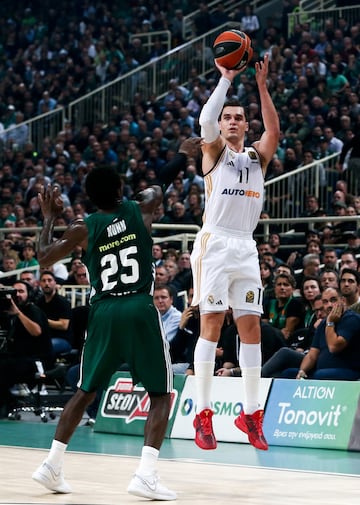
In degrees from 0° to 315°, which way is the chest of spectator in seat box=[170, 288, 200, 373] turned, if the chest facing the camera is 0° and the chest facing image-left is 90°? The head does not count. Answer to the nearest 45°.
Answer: approximately 45°

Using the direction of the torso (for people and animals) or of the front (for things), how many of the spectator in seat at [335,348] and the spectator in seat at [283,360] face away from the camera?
0

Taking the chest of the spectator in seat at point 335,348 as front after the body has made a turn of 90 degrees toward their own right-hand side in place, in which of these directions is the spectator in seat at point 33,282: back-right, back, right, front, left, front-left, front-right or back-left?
front

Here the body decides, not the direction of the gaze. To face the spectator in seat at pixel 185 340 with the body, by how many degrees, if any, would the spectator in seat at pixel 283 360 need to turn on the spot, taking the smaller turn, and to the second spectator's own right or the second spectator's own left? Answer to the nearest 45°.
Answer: approximately 90° to the second spectator's own right

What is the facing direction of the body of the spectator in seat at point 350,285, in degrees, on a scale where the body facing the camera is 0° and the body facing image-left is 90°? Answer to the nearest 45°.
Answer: approximately 45°

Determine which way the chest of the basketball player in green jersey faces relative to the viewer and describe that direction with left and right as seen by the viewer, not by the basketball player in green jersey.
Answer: facing away from the viewer

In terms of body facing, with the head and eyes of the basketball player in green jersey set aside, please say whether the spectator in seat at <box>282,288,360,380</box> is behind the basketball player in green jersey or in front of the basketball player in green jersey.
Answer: in front

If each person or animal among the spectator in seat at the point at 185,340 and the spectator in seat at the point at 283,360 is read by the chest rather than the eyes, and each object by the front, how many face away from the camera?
0

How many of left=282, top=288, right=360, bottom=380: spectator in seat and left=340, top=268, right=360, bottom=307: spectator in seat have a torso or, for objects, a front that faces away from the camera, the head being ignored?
0

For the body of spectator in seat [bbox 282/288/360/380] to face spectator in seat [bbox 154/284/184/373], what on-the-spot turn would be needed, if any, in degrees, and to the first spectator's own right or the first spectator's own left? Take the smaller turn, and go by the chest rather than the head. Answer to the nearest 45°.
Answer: approximately 90° to the first spectator's own right

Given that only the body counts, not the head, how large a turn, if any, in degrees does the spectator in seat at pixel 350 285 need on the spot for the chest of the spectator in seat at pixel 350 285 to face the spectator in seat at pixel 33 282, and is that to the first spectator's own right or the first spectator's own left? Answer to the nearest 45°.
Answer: approximately 90° to the first spectator's own right

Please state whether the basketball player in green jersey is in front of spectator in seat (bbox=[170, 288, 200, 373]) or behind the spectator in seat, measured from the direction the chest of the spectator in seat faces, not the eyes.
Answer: in front

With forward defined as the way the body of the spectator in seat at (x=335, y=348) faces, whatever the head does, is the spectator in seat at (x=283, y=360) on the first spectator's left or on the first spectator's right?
on the first spectator's right

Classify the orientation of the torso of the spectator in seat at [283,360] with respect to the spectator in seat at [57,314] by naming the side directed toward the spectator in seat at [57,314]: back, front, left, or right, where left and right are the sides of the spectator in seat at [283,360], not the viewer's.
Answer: right
